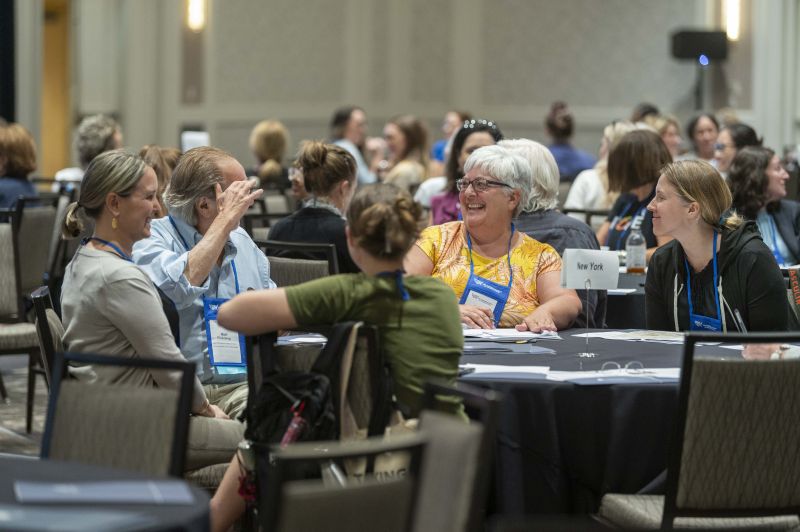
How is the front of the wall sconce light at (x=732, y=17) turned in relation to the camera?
facing the viewer

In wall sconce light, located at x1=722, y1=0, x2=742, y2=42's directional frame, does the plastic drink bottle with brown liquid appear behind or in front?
in front

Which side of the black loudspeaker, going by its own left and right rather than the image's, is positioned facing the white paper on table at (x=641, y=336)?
front

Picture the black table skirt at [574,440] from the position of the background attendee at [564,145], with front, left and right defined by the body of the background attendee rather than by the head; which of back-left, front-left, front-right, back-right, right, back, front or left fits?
back

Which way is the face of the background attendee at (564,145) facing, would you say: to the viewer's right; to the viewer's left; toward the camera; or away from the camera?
away from the camera

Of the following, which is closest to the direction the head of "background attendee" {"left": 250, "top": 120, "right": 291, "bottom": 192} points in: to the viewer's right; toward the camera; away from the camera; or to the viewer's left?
away from the camera

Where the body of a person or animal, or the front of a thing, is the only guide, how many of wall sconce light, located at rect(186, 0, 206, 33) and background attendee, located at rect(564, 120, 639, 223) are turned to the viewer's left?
0

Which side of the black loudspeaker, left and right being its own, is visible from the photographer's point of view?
front

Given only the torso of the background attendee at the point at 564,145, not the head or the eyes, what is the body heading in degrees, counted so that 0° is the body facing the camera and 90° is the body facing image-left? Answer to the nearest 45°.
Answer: approximately 180°

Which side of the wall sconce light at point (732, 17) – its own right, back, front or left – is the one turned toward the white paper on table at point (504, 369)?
front

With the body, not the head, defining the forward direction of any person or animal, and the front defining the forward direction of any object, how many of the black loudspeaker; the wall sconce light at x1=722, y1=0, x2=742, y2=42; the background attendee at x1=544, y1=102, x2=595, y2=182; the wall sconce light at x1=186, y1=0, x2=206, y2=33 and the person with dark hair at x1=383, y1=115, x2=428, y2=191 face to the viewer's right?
0

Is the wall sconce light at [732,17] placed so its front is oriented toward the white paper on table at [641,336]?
yes
